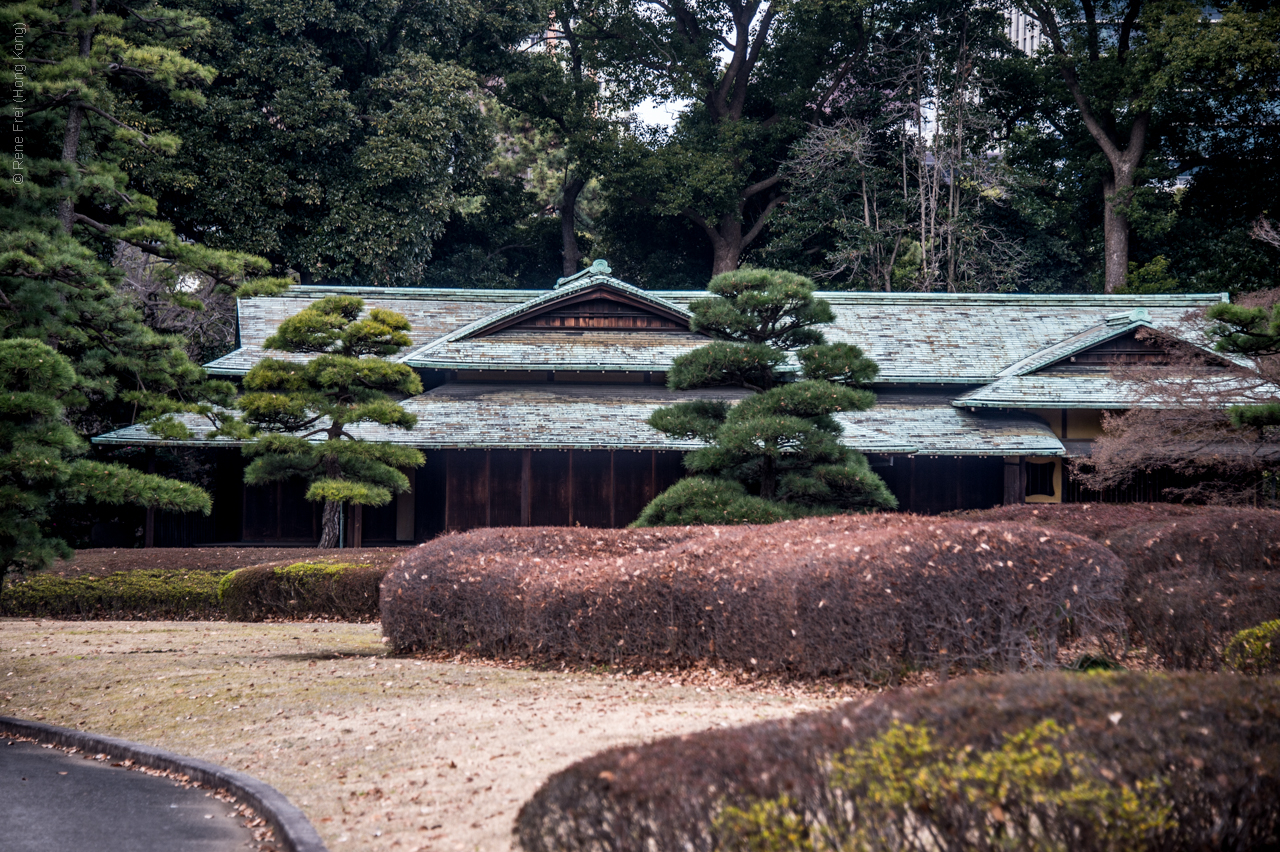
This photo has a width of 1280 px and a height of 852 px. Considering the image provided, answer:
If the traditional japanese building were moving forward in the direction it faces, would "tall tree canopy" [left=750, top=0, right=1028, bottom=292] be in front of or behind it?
behind

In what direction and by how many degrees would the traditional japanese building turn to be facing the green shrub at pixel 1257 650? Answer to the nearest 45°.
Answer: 0° — it already faces it

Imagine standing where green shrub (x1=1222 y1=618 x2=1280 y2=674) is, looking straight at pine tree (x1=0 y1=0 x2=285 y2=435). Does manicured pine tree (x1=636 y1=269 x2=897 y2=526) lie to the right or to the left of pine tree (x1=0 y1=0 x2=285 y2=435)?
right

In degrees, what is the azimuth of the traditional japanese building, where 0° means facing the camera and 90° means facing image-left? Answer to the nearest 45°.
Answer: approximately 0°

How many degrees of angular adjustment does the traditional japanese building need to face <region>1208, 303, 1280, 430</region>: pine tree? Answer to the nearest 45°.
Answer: approximately 45° to its left

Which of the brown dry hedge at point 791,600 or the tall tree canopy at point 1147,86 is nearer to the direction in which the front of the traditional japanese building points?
the brown dry hedge

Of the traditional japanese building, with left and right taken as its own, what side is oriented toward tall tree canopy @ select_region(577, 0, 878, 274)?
back

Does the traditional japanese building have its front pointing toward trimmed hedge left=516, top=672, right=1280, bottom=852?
yes

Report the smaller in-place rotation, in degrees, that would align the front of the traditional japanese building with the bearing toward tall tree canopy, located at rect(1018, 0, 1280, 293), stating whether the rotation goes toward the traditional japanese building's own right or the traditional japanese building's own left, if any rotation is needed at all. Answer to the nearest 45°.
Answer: approximately 135° to the traditional japanese building's own left

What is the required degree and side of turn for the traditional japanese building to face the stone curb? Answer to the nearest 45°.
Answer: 0° — it already faces it
